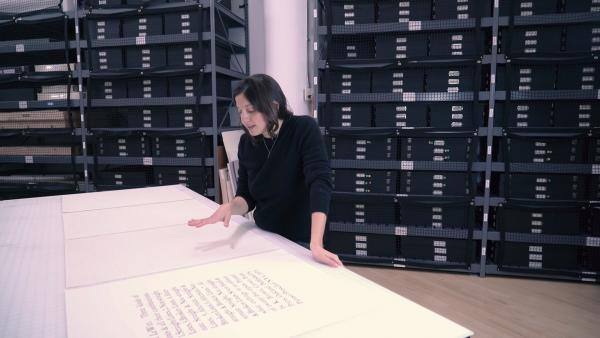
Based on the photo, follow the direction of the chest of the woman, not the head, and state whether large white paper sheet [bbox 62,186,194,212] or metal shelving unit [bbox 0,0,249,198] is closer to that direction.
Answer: the large white paper sheet

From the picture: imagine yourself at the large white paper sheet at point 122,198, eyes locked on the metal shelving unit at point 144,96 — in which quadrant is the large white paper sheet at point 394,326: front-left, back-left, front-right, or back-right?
back-right

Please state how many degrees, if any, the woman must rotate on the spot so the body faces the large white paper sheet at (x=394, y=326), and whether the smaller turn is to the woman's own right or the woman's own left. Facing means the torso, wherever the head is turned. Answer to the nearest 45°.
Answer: approximately 45° to the woman's own left

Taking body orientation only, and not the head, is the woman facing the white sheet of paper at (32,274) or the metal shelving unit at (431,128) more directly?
the white sheet of paper

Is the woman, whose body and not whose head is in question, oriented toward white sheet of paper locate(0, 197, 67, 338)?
yes

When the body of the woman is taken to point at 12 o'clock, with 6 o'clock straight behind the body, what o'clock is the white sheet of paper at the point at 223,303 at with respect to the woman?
The white sheet of paper is roughly at 11 o'clock from the woman.

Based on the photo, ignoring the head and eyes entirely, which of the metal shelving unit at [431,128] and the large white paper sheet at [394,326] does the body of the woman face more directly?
the large white paper sheet

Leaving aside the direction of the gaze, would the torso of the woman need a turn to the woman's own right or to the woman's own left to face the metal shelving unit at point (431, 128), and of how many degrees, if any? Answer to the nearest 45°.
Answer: approximately 180°

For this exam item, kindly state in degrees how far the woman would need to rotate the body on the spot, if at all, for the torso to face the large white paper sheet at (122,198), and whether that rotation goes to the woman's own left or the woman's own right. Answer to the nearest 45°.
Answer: approximately 90° to the woman's own right

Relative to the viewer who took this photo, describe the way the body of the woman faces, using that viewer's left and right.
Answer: facing the viewer and to the left of the viewer
